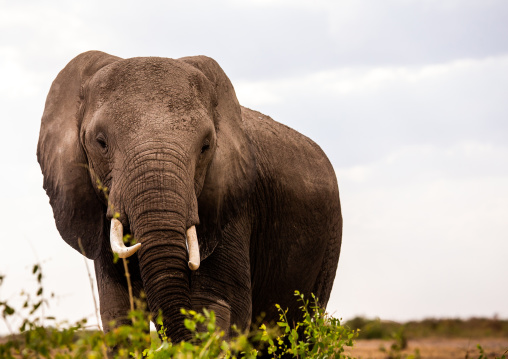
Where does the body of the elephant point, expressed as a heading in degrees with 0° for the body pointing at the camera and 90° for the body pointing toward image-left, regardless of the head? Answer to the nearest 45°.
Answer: approximately 45°
